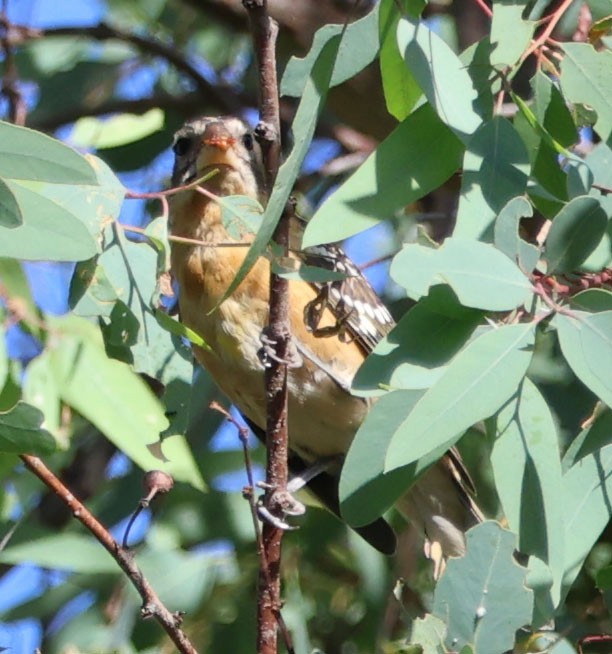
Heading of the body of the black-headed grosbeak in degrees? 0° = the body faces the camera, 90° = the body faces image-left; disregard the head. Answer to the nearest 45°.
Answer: approximately 45°

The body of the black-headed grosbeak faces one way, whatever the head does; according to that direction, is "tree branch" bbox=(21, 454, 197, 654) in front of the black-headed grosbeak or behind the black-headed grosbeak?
in front

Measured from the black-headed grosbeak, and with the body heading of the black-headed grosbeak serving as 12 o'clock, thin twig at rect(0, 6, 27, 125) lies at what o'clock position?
The thin twig is roughly at 3 o'clock from the black-headed grosbeak.

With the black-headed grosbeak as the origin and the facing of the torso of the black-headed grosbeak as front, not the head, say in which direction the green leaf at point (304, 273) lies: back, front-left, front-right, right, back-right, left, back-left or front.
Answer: front-left

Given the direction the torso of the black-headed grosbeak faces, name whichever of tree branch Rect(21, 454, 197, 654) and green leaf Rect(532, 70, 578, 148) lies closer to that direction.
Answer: the tree branch

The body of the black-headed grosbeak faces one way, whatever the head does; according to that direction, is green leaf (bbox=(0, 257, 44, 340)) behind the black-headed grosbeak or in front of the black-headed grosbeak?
in front
